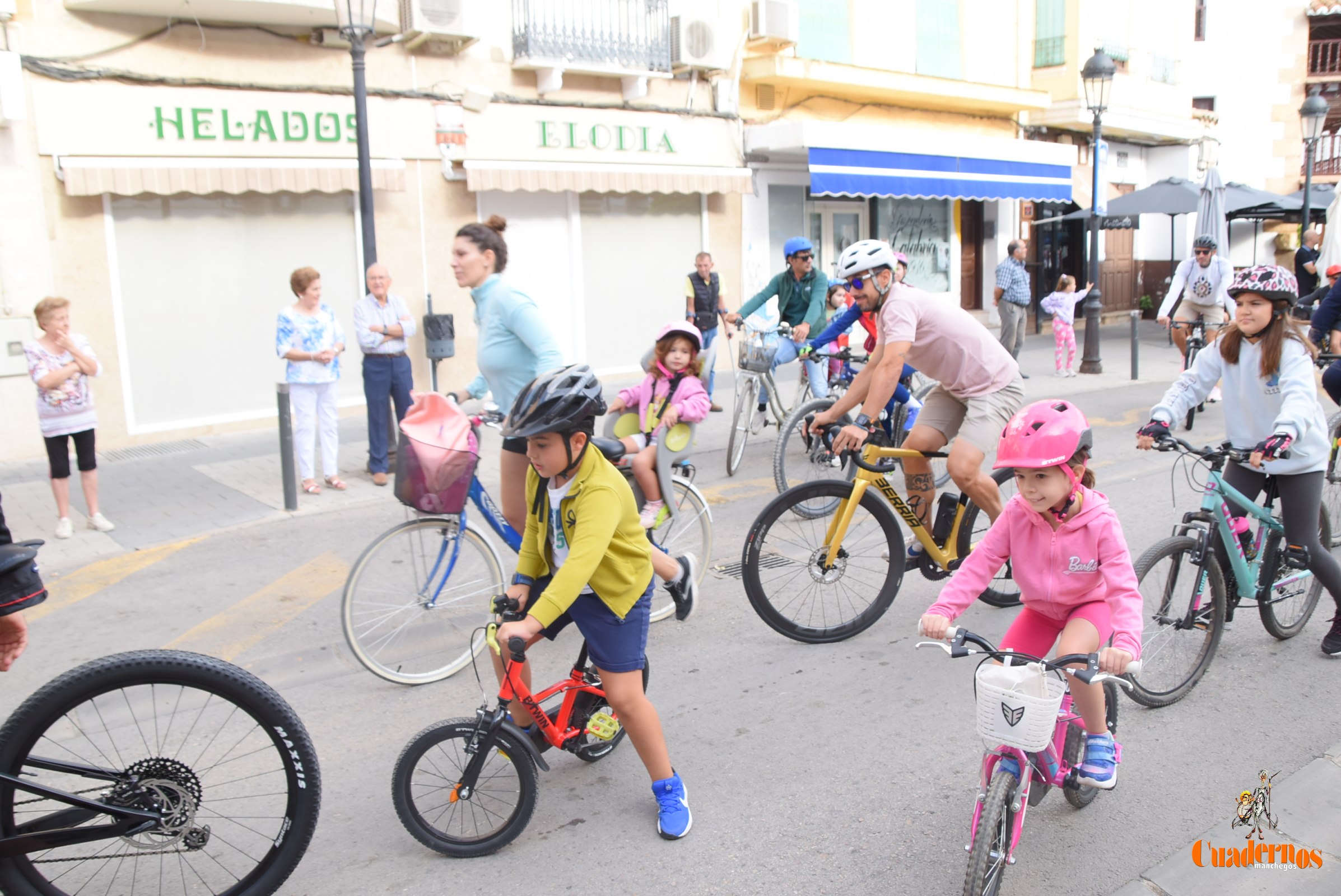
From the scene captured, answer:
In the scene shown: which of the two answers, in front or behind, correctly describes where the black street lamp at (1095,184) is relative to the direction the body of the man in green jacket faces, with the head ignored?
behind

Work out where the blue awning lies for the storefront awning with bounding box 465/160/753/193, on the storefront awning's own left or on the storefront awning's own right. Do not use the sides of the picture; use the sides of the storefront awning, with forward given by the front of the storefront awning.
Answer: on the storefront awning's own left

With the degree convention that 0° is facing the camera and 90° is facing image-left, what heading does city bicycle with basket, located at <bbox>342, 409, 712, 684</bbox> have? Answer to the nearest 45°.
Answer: approximately 45°

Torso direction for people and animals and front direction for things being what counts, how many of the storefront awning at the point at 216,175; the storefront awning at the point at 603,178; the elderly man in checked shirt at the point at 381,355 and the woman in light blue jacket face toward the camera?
3

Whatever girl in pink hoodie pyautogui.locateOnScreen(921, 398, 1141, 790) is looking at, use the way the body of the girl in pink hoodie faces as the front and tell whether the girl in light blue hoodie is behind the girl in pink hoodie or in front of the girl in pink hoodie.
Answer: behind

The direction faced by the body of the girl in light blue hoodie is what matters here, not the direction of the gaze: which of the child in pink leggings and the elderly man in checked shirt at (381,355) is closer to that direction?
the elderly man in checked shirt

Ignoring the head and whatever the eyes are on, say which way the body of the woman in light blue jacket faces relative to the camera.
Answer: to the viewer's left

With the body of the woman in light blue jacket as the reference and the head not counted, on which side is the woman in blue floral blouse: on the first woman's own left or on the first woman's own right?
on the first woman's own right

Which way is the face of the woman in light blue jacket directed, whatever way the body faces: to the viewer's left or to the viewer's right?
to the viewer's left

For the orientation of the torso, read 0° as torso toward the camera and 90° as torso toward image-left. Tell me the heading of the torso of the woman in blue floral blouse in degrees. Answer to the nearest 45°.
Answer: approximately 315°

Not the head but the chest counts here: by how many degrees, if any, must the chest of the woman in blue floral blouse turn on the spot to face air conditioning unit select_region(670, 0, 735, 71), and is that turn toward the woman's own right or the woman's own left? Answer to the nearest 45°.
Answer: approximately 90° to the woman's own left
